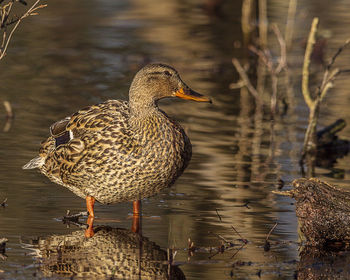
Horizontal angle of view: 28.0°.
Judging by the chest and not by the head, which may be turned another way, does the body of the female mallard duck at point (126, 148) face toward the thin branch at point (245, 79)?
no

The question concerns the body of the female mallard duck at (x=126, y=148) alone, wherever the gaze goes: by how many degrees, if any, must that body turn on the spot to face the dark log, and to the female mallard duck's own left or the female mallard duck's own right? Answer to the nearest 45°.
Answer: approximately 45° to the female mallard duck's own right

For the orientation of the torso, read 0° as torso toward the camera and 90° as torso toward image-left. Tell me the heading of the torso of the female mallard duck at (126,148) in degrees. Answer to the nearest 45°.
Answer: approximately 270°

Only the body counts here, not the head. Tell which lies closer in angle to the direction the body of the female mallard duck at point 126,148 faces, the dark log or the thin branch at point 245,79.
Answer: the dark log

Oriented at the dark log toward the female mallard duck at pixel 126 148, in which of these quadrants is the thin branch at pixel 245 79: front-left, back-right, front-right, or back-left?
front-right

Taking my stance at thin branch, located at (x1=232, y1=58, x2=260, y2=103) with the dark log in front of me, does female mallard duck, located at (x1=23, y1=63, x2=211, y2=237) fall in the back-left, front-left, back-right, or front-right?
front-right

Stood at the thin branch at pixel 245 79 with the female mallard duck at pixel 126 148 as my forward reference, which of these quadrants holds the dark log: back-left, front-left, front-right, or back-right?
front-left
